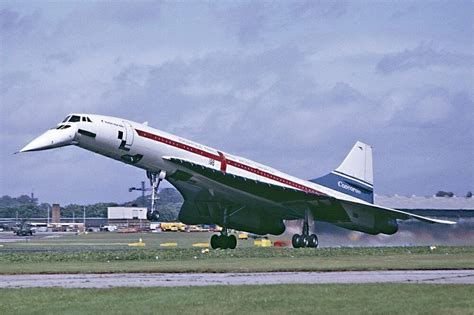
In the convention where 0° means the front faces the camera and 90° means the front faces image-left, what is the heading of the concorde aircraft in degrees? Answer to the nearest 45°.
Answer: approximately 45°
